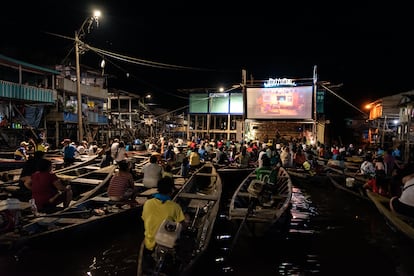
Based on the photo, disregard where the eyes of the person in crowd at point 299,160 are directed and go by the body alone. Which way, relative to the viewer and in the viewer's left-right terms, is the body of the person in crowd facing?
facing away from the viewer

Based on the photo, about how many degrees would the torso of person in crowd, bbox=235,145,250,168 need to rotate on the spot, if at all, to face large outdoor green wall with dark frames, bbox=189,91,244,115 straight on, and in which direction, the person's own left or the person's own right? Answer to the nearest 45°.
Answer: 0° — they already face it

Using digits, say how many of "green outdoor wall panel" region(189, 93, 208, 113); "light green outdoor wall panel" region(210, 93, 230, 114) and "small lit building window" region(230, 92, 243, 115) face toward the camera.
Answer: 3

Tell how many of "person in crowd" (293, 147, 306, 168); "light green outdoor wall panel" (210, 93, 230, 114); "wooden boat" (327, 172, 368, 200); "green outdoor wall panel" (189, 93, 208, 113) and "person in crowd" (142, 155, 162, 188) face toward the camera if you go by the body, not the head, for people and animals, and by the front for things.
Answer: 2

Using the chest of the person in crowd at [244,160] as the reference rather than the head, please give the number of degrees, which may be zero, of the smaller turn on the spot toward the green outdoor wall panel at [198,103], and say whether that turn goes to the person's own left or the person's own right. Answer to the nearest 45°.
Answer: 0° — they already face it

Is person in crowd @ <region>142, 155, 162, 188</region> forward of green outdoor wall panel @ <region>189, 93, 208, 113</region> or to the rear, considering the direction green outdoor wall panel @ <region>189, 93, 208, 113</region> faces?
forward

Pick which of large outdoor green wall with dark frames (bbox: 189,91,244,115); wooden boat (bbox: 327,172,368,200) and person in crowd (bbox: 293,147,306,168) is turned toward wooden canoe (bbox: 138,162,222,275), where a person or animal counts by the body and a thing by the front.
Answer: the large outdoor green wall with dark frames

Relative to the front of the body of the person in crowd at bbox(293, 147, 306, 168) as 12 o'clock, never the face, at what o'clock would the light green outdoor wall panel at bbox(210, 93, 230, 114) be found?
The light green outdoor wall panel is roughly at 11 o'clock from the person in crowd.

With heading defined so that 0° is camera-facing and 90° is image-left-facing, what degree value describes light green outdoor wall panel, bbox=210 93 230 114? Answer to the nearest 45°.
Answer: approximately 0°

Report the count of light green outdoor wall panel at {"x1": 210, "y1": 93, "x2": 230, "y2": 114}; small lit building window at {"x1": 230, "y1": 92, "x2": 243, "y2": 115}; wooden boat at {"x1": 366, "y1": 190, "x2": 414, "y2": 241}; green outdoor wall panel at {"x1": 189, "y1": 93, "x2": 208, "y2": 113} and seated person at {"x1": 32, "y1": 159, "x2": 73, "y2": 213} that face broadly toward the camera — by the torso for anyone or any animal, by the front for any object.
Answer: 3

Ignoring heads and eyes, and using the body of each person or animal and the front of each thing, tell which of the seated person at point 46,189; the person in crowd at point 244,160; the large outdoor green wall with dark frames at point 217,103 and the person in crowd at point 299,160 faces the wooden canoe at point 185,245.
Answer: the large outdoor green wall with dark frames

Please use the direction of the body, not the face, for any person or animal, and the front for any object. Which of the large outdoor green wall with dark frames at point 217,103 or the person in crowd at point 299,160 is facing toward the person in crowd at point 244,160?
the large outdoor green wall with dark frames

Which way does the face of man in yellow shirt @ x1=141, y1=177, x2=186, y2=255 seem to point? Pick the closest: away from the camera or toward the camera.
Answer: away from the camera

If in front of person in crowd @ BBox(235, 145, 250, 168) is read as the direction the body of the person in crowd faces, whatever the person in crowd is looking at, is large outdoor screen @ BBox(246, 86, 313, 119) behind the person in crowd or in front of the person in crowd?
in front
